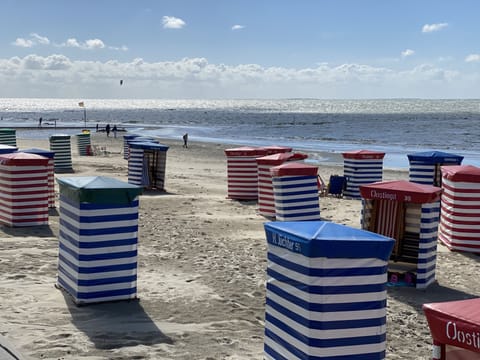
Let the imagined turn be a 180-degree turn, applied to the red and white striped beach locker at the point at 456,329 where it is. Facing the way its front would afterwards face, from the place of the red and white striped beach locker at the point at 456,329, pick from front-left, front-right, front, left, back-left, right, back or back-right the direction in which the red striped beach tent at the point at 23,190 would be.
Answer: left

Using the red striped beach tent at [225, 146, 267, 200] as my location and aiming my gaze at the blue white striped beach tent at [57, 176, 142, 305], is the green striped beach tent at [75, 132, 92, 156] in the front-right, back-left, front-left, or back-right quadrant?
back-right

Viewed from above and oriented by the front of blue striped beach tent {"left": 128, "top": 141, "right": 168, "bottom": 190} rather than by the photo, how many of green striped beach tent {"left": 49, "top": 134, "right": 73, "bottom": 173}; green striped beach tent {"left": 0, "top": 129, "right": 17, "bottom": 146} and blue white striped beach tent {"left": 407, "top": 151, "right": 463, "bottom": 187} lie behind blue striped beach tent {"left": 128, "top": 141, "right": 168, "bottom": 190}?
2

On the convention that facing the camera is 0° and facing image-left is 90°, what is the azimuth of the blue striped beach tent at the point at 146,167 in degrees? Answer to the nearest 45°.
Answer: approximately 315°

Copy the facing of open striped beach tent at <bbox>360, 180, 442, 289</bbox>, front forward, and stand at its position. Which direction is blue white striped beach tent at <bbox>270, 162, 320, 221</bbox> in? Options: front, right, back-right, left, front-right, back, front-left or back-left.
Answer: right

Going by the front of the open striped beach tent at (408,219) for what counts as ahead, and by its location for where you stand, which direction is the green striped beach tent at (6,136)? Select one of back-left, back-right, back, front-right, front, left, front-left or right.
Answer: right

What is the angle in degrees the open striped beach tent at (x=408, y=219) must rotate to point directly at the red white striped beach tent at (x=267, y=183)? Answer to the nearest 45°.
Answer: approximately 90° to its right

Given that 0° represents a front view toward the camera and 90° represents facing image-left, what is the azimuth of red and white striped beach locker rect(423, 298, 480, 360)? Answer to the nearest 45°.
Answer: approximately 45°

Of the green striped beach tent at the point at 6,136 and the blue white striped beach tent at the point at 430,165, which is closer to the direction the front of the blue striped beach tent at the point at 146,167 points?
the blue white striped beach tent

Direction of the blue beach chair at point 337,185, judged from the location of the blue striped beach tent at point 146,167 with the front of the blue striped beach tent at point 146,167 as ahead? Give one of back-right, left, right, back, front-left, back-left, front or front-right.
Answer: front-left
